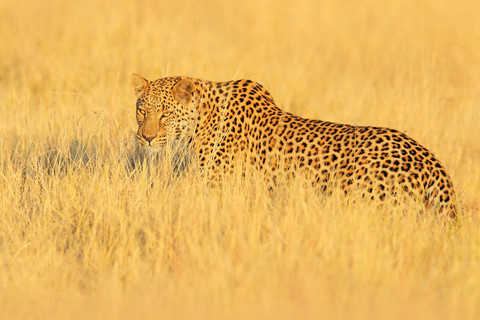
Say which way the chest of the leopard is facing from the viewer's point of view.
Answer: to the viewer's left
